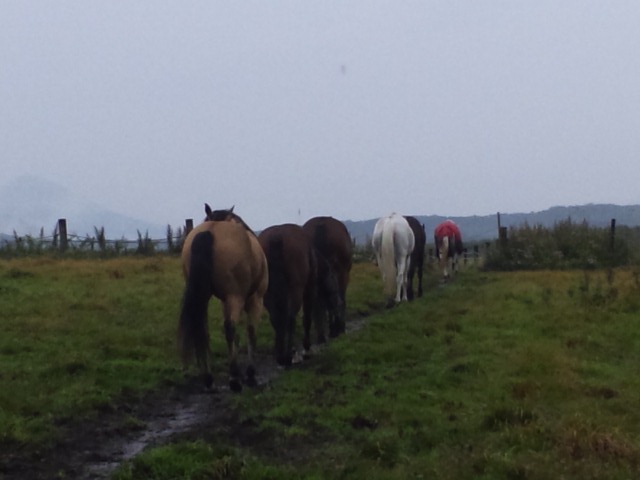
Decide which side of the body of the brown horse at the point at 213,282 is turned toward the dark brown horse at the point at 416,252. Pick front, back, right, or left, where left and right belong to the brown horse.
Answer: front

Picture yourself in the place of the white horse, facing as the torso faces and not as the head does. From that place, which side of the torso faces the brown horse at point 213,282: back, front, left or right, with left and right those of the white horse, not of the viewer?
back

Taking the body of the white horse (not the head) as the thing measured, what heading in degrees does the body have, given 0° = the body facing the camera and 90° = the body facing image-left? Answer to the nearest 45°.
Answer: approximately 180°

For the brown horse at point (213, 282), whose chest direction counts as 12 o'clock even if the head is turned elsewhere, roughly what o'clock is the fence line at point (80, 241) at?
The fence line is roughly at 10 o'clock from the brown horse.

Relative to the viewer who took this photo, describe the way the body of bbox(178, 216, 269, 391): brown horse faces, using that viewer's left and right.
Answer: facing away from the viewer and to the right of the viewer

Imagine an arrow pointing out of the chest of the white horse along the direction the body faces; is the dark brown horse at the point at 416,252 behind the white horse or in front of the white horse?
in front

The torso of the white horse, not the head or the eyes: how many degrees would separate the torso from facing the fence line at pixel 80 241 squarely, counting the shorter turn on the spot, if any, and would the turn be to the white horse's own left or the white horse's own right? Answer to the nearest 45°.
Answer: approximately 45° to the white horse's own left

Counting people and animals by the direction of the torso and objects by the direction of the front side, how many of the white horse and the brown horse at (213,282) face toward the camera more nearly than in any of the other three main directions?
0
